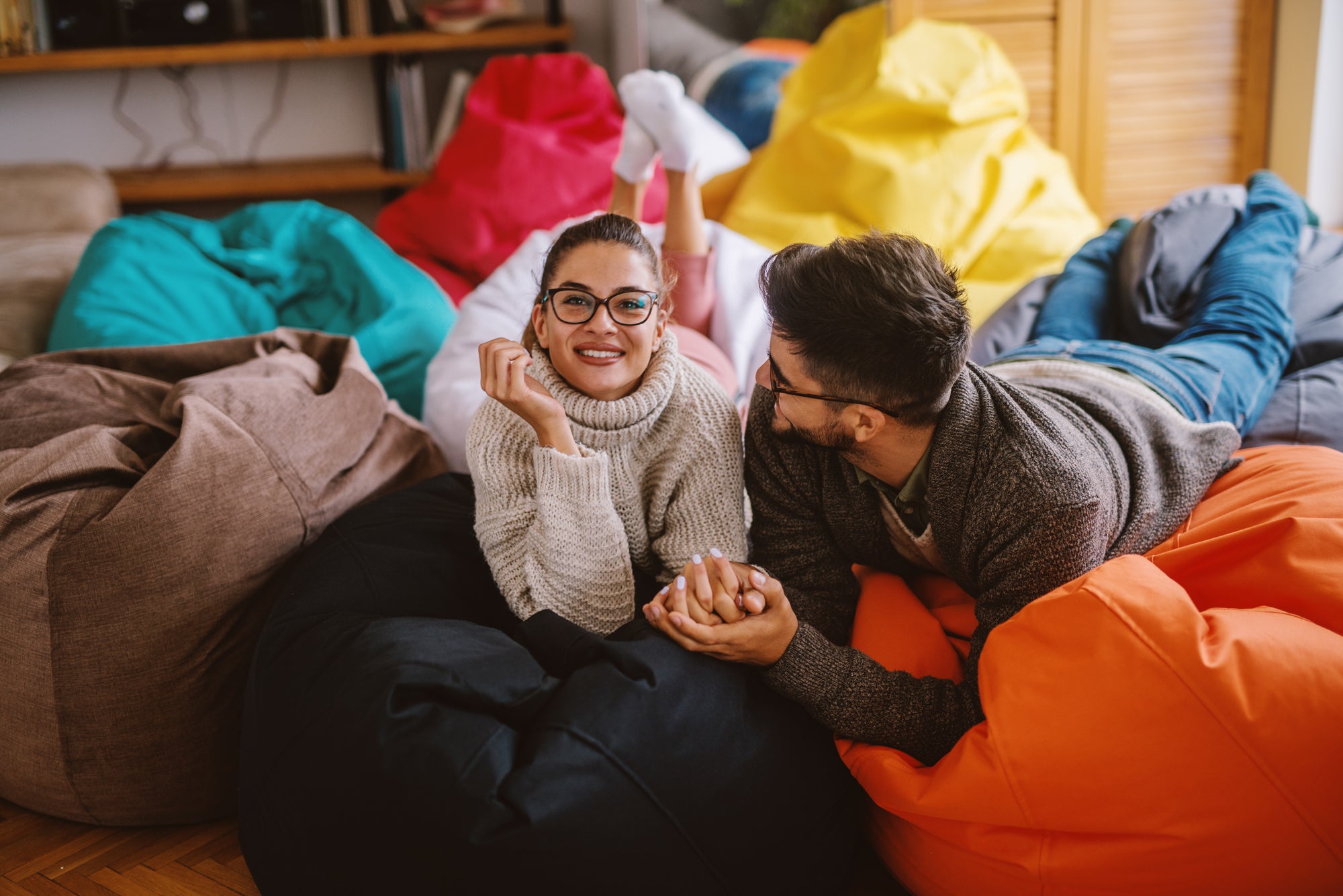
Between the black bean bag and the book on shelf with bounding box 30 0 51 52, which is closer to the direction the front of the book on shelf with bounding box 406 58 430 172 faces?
the black bean bag
